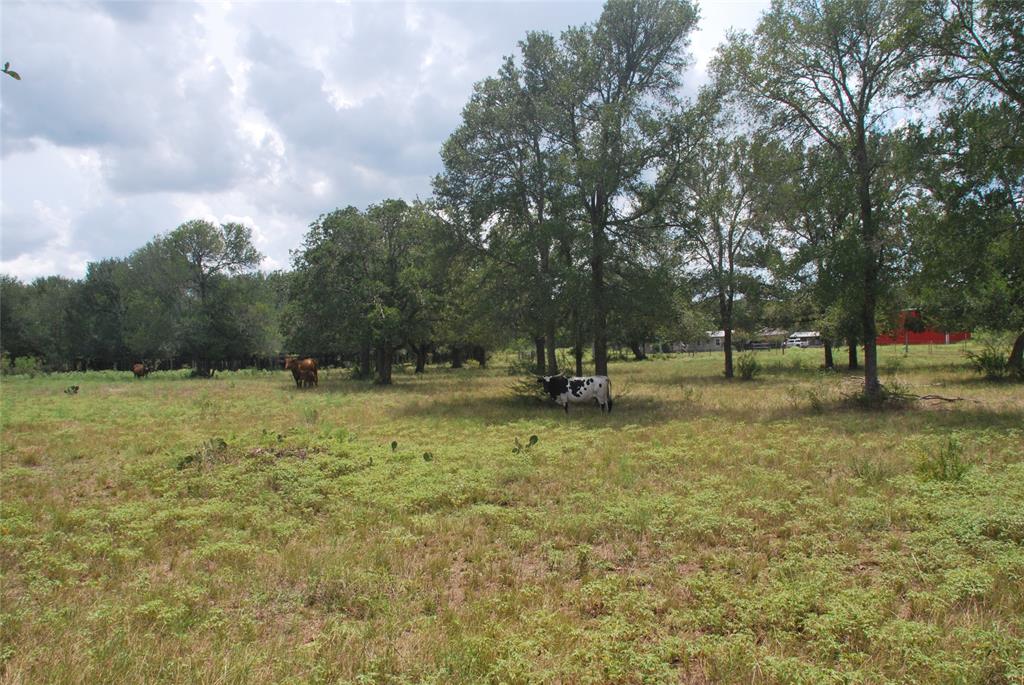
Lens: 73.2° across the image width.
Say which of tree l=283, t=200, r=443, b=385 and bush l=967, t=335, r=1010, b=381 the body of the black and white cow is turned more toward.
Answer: the tree

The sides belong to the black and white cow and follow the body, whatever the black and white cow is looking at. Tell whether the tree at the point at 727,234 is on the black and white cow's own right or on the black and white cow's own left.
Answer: on the black and white cow's own right

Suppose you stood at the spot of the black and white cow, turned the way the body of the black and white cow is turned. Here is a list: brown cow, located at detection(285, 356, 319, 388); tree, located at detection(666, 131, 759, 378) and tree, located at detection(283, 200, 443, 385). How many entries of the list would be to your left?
0

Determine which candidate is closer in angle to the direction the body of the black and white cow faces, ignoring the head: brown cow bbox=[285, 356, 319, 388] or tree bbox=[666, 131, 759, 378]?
the brown cow

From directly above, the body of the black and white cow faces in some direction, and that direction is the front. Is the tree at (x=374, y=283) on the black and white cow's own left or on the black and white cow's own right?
on the black and white cow's own right

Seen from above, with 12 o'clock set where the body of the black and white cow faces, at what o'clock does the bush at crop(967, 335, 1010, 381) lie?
The bush is roughly at 5 o'clock from the black and white cow.

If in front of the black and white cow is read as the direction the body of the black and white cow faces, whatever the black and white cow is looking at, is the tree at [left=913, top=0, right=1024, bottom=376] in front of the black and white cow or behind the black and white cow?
behind

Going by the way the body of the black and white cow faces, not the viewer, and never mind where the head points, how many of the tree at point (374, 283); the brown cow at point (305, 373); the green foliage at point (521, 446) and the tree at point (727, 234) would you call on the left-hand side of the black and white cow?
1

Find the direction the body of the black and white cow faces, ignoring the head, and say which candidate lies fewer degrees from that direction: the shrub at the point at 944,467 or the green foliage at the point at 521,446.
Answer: the green foliage

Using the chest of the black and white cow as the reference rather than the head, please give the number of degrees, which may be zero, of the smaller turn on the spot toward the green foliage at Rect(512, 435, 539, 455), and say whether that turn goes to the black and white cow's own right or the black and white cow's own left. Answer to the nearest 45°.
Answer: approximately 90° to the black and white cow's own left

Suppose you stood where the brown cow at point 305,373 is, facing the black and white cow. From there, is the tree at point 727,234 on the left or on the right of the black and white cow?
left

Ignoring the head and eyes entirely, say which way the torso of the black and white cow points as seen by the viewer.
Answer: to the viewer's left
